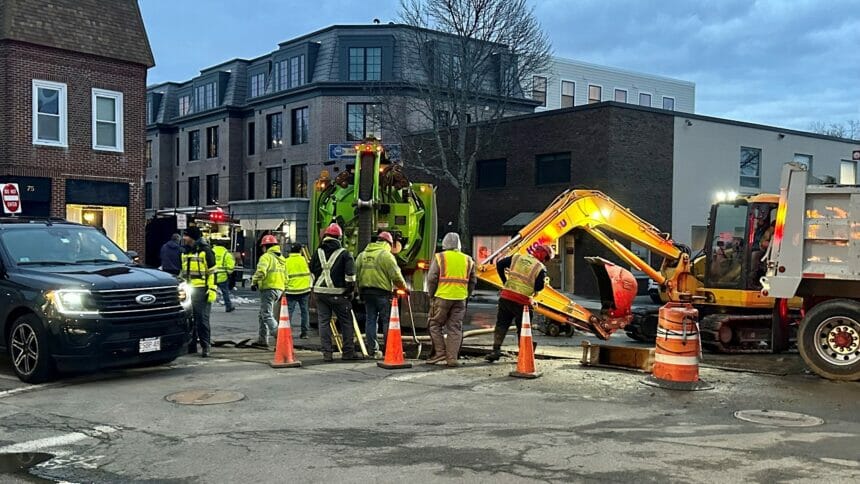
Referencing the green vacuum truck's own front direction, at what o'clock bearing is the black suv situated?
The black suv is roughly at 7 o'clock from the green vacuum truck.

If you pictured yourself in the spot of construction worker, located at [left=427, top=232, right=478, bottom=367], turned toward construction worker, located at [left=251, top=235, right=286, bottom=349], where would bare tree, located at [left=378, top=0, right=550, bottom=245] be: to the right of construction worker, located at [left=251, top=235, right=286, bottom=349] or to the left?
right

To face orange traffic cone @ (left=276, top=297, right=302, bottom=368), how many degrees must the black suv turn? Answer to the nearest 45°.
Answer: approximately 45° to its left

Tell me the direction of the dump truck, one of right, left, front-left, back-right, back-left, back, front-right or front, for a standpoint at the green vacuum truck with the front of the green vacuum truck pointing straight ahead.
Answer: back-right

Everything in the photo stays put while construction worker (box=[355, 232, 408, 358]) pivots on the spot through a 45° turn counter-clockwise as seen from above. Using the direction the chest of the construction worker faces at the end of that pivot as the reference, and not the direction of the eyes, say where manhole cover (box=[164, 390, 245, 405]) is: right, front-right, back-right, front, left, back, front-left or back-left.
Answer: back-left

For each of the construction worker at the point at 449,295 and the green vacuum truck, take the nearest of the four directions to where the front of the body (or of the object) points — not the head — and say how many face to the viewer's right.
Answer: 0

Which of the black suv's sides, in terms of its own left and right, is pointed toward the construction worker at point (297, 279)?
left

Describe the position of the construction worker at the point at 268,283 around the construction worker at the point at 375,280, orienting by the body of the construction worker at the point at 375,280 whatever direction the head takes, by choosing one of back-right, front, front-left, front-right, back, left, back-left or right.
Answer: left

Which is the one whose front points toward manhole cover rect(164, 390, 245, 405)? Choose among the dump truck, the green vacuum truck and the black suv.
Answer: the black suv

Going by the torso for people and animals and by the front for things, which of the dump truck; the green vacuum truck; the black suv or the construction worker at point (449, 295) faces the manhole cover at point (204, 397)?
the black suv

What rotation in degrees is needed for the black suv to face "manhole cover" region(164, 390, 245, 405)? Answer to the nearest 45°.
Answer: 0° — it already faces it

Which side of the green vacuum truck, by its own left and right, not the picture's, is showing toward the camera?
back

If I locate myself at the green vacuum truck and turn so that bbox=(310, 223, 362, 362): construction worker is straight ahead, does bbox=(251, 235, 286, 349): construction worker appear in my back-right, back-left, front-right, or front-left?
front-right

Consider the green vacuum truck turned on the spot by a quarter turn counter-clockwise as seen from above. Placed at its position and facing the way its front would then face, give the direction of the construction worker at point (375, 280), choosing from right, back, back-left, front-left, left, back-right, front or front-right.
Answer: left

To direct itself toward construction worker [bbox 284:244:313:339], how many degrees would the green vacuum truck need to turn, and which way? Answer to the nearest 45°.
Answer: approximately 135° to its left
